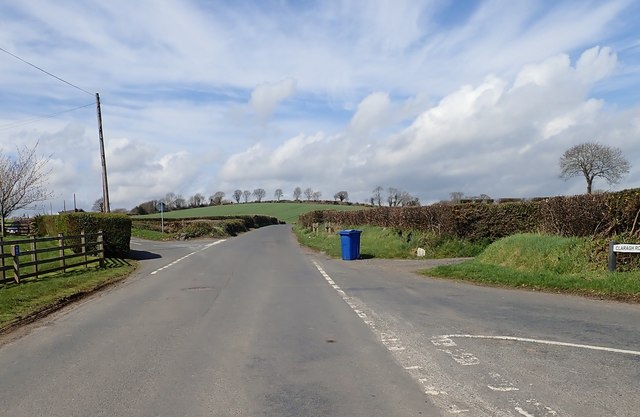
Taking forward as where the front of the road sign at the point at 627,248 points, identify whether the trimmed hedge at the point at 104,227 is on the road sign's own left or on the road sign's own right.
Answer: on the road sign's own right

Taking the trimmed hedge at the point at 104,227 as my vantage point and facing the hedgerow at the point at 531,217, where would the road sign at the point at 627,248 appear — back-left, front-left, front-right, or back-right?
front-right

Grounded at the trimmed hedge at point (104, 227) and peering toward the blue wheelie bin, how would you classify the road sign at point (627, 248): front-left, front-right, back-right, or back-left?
front-right

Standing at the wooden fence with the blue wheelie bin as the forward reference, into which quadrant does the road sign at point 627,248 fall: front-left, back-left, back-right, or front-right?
front-right

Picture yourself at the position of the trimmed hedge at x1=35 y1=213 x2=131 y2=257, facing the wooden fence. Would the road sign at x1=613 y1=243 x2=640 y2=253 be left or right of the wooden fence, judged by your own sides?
left

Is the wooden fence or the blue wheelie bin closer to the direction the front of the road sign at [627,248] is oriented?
the wooden fence

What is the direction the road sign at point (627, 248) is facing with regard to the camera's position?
facing the viewer

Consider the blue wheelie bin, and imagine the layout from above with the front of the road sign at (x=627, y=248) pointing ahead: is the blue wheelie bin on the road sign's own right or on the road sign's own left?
on the road sign's own right
